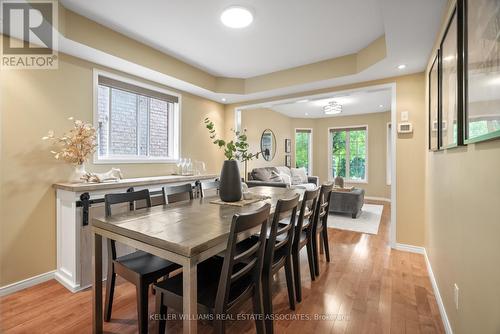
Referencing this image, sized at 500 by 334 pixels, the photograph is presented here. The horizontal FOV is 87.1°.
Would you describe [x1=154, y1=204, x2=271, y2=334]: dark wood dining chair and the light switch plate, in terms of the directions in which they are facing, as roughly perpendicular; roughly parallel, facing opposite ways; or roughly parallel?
roughly perpendicular

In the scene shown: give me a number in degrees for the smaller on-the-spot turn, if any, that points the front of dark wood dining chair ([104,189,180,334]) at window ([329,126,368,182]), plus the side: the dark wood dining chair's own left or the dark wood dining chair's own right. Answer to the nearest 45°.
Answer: approximately 90° to the dark wood dining chair's own left

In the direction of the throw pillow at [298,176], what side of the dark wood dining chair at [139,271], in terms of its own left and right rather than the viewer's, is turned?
left

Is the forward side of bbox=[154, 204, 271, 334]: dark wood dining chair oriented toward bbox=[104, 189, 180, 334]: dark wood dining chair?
yes

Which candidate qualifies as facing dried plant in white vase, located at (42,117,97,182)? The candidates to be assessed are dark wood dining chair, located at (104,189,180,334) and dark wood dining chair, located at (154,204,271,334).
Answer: dark wood dining chair, located at (154,204,271,334)

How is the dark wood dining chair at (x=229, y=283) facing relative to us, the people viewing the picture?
facing away from the viewer and to the left of the viewer

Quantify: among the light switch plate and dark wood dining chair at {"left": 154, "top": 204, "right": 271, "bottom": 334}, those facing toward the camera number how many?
1

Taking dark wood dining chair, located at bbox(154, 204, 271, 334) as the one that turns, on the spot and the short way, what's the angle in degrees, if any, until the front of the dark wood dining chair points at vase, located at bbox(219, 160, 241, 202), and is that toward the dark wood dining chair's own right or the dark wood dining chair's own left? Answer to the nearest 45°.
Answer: approximately 45° to the dark wood dining chair's own right

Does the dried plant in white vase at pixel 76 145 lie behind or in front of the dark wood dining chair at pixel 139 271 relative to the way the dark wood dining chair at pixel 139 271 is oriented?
behind

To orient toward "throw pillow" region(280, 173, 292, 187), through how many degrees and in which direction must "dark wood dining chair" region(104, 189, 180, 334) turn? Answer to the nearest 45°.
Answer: approximately 90° to its left

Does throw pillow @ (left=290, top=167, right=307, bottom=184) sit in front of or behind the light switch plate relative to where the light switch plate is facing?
behind

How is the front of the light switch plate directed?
toward the camera

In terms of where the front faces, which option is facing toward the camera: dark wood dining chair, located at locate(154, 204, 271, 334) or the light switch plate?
the light switch plate

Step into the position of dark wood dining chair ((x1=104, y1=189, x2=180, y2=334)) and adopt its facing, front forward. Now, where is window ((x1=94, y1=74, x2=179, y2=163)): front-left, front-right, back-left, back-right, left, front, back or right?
back-left

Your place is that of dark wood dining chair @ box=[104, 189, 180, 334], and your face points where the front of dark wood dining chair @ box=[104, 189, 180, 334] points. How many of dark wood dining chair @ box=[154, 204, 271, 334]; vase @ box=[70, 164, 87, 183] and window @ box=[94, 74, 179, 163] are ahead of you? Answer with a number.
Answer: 1

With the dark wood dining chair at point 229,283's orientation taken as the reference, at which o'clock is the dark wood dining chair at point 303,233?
the dark wood dining chair at point 303,233 is roughly at 3 o'clock from the dark wood dining chair at point 229,283.
